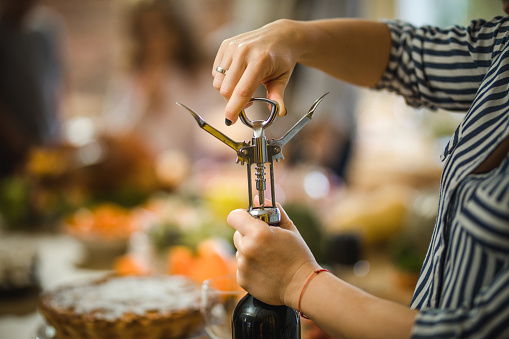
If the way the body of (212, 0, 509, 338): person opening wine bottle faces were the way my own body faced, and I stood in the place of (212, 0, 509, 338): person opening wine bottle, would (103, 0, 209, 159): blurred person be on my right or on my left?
on my right

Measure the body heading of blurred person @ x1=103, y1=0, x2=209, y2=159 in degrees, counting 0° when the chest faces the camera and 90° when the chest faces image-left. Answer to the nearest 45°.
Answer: approximately 0°

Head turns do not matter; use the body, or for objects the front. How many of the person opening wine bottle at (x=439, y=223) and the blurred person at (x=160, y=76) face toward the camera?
1

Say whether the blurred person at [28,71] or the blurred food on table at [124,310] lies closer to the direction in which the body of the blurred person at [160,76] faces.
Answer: the blurred food on table

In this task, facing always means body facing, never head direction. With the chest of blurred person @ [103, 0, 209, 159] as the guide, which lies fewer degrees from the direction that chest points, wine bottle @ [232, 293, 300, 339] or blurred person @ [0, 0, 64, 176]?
the wine bottle

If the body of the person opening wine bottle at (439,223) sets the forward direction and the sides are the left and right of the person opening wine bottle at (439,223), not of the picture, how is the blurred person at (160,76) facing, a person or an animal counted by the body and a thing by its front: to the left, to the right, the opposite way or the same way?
to the left

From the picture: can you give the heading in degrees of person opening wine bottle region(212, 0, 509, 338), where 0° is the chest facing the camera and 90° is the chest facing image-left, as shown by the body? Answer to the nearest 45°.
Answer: approximately 90°

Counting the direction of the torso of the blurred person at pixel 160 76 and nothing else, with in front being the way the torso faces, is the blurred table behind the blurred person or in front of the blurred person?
in front

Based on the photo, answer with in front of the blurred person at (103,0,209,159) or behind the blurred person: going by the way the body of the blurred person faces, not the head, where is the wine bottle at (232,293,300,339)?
in front

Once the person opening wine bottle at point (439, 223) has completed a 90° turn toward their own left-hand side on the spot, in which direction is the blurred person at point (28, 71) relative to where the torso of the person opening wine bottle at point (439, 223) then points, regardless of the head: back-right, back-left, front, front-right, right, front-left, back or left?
back-right
